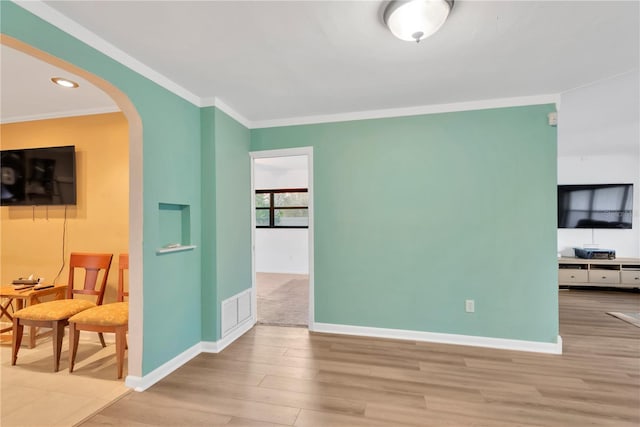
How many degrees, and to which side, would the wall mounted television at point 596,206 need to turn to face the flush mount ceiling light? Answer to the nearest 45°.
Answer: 0° — it already faces it

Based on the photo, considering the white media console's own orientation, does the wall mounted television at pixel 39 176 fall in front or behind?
in front

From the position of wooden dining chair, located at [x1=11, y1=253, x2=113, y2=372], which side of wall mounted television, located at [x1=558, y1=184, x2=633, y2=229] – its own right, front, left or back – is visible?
right

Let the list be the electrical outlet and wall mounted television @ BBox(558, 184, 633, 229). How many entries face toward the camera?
2

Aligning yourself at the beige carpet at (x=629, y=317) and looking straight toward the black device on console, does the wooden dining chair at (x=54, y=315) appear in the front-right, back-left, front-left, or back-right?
back-left

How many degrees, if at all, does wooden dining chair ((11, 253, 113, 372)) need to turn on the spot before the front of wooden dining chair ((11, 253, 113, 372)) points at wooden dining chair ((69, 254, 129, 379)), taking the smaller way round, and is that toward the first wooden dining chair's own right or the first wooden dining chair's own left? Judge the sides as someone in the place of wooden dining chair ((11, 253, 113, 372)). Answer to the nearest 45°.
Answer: approximately 90° to the first wooden dining chair's own left

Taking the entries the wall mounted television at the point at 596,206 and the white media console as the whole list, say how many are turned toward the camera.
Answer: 2

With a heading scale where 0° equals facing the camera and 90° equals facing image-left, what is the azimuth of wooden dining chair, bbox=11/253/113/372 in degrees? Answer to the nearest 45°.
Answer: approximately 45°

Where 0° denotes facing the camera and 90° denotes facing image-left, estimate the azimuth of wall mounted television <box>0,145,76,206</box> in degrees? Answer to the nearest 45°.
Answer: approximately 45°

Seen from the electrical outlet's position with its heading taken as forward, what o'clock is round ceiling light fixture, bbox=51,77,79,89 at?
The round ceiling light fixture is roughly at 2 o'clock from the electrical outlet.
